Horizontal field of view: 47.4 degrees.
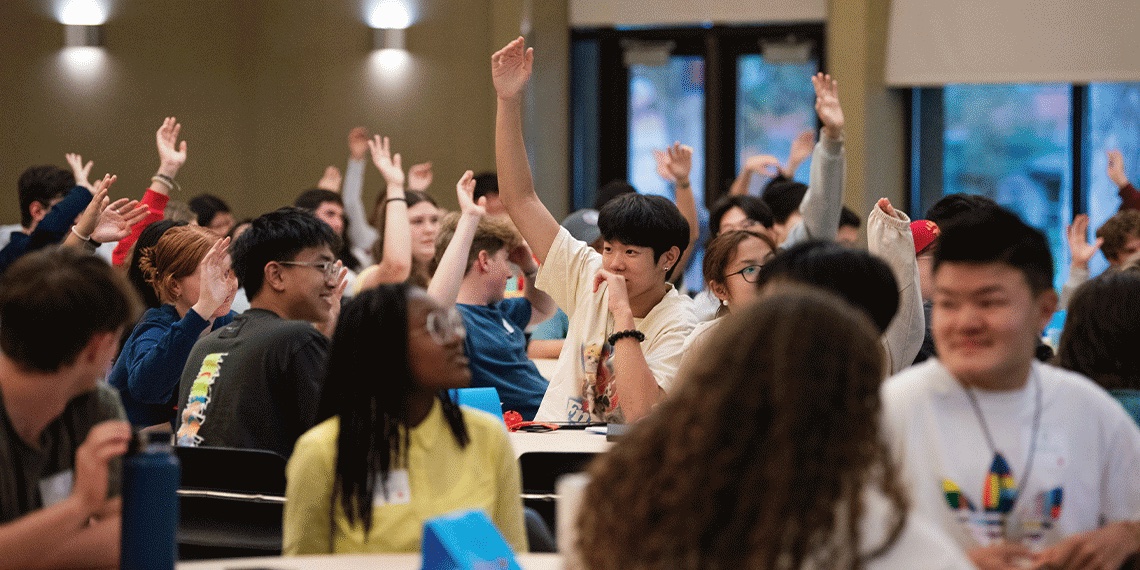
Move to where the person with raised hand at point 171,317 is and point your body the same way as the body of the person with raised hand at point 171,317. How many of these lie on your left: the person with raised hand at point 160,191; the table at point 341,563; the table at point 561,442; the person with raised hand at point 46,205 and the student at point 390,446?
2

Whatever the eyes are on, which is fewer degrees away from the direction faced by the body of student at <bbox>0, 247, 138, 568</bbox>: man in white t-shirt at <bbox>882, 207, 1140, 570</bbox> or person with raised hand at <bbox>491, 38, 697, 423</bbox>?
the man in white t-shirt

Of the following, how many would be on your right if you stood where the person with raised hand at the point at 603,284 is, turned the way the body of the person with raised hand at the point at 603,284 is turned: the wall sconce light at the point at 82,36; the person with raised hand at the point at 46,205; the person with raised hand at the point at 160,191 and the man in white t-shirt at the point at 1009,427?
3

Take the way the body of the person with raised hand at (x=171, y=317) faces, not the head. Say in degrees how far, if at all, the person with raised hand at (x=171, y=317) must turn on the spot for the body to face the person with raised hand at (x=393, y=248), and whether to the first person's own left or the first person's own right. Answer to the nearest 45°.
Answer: approximately 45° to the first person's own left

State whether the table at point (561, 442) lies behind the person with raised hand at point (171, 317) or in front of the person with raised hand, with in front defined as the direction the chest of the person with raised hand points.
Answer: in front

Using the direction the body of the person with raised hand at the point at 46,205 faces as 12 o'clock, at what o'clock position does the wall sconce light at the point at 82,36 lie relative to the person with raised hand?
The wall sconce light is roughly at 9 o'clock from the person with raised hand.

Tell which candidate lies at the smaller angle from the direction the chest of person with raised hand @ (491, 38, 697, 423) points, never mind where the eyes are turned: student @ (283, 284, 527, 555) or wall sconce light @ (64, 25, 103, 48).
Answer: the student

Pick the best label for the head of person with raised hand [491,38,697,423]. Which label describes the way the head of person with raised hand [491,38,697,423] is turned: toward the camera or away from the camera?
toward the camera

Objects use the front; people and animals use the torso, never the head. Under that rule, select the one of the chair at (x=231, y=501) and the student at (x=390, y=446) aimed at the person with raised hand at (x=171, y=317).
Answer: the chair

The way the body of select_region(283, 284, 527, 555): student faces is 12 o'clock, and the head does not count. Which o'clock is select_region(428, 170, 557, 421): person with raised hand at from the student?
The person with raised hand is roughly at 8 o'clock from the student.

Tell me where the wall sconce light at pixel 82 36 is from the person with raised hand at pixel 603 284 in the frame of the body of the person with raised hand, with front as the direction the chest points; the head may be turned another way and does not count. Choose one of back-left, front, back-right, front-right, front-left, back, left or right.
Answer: right

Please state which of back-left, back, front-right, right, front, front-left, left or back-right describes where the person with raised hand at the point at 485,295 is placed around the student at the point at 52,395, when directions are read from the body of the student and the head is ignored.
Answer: left

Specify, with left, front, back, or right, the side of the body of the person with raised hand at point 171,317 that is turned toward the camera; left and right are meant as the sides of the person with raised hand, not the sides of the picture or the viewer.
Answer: right

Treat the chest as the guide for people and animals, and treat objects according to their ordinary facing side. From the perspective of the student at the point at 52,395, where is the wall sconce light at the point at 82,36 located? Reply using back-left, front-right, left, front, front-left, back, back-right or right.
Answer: back-left

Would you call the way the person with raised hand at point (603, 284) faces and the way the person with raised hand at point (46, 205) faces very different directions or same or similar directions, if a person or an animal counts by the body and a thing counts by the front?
very different directions

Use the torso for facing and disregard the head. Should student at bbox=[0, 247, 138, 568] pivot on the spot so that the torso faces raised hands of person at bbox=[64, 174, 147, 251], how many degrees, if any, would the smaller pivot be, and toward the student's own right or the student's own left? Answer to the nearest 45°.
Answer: approximately 135° to the student's own left
